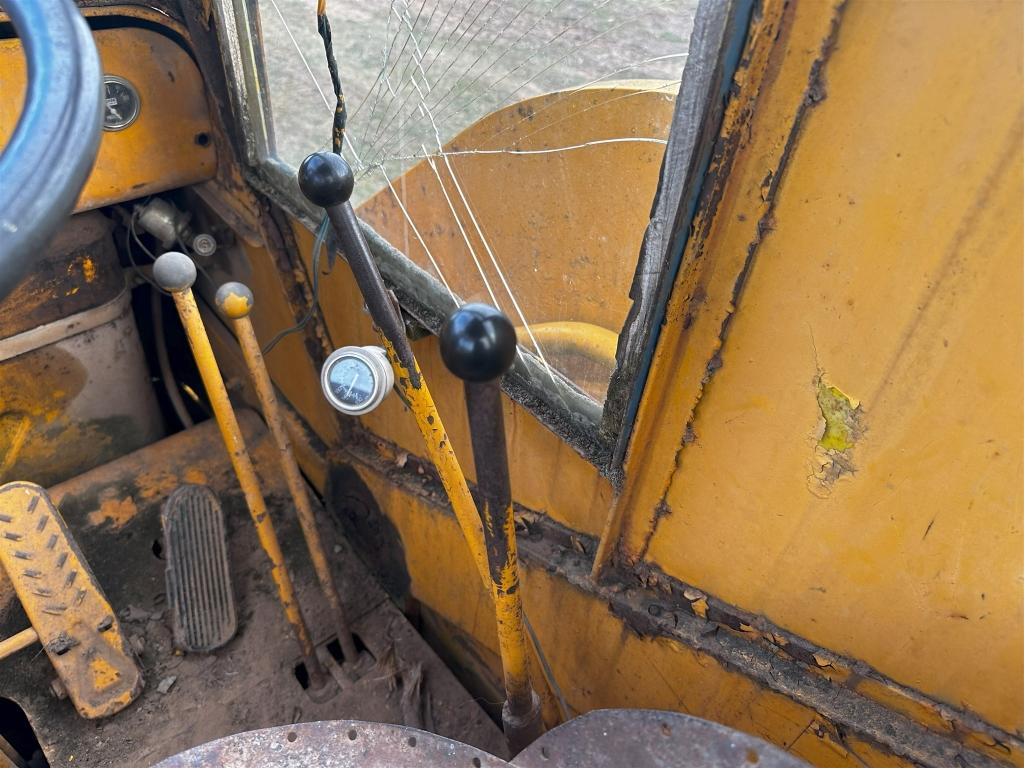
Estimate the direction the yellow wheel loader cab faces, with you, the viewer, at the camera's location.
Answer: facing away from the viewer and to the left of the viewer

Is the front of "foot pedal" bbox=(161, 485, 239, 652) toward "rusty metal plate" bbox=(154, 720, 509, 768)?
yes

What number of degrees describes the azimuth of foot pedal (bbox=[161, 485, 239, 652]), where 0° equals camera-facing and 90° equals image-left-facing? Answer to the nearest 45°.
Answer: approximately 0°
